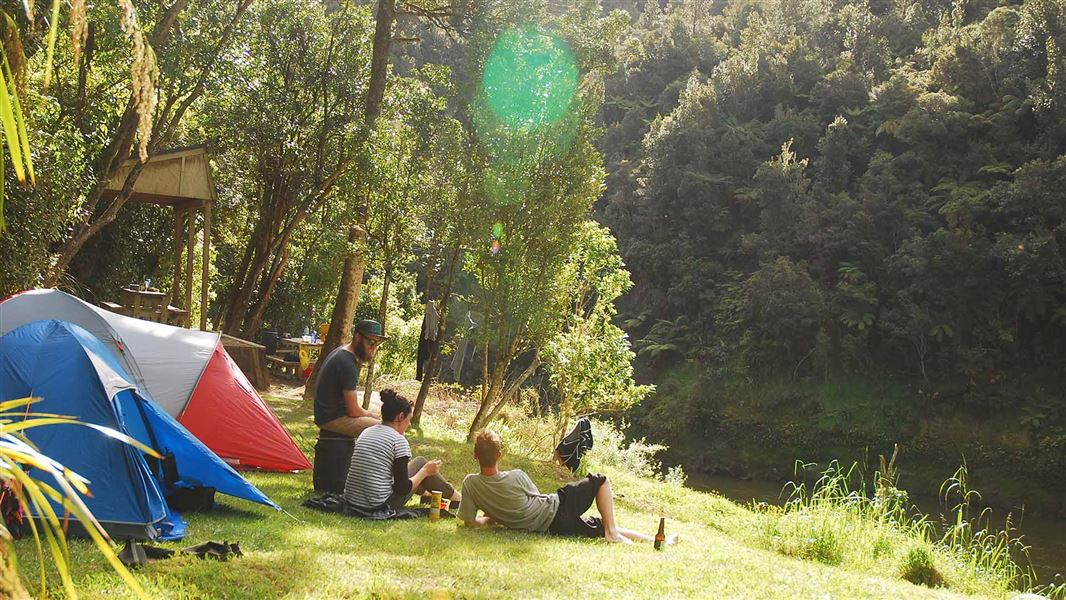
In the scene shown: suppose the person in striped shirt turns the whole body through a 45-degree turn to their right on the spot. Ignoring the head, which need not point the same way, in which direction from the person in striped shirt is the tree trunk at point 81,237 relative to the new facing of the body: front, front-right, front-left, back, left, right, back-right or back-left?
back-left

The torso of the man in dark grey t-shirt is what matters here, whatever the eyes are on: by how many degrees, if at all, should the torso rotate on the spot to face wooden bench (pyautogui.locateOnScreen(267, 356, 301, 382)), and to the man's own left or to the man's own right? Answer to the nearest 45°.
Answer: approximately 90° to the man's own left

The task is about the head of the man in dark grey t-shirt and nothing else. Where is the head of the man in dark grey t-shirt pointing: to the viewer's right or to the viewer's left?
to the viewer's right

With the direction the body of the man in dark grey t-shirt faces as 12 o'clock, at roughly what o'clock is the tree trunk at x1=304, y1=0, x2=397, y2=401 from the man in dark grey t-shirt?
The tree trunk is roughly at 9 o'clock from the man in dark grey t-shirt.

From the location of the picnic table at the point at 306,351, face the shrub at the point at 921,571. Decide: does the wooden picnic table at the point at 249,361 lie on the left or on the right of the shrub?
right

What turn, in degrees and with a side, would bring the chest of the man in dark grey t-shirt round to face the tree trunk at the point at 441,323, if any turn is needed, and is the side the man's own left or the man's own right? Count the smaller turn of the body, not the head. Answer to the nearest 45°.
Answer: approximately 90° to the man's own left

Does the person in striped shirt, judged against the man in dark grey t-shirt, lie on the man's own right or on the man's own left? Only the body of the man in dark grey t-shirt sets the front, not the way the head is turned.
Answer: on the man's own right

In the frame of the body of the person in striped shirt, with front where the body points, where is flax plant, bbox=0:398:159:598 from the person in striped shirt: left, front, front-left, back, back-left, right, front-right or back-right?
back-right

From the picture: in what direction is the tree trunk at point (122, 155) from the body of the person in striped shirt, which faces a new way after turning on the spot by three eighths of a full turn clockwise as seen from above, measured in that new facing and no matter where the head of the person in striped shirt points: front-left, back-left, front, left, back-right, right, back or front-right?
back-right

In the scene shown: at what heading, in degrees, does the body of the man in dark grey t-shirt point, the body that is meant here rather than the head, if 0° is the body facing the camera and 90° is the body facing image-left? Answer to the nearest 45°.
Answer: approximately 270°

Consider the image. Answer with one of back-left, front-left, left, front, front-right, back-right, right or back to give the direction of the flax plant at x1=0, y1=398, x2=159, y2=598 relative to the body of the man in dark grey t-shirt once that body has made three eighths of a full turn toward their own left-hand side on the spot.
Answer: back-left

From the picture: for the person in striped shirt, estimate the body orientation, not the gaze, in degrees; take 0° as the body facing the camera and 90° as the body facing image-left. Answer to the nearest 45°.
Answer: approximately 225°

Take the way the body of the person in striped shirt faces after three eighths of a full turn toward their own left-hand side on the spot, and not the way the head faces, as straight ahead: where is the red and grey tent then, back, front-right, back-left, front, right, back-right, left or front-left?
front-right

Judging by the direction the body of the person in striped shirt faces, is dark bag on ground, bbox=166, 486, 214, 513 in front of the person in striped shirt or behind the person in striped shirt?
behind
